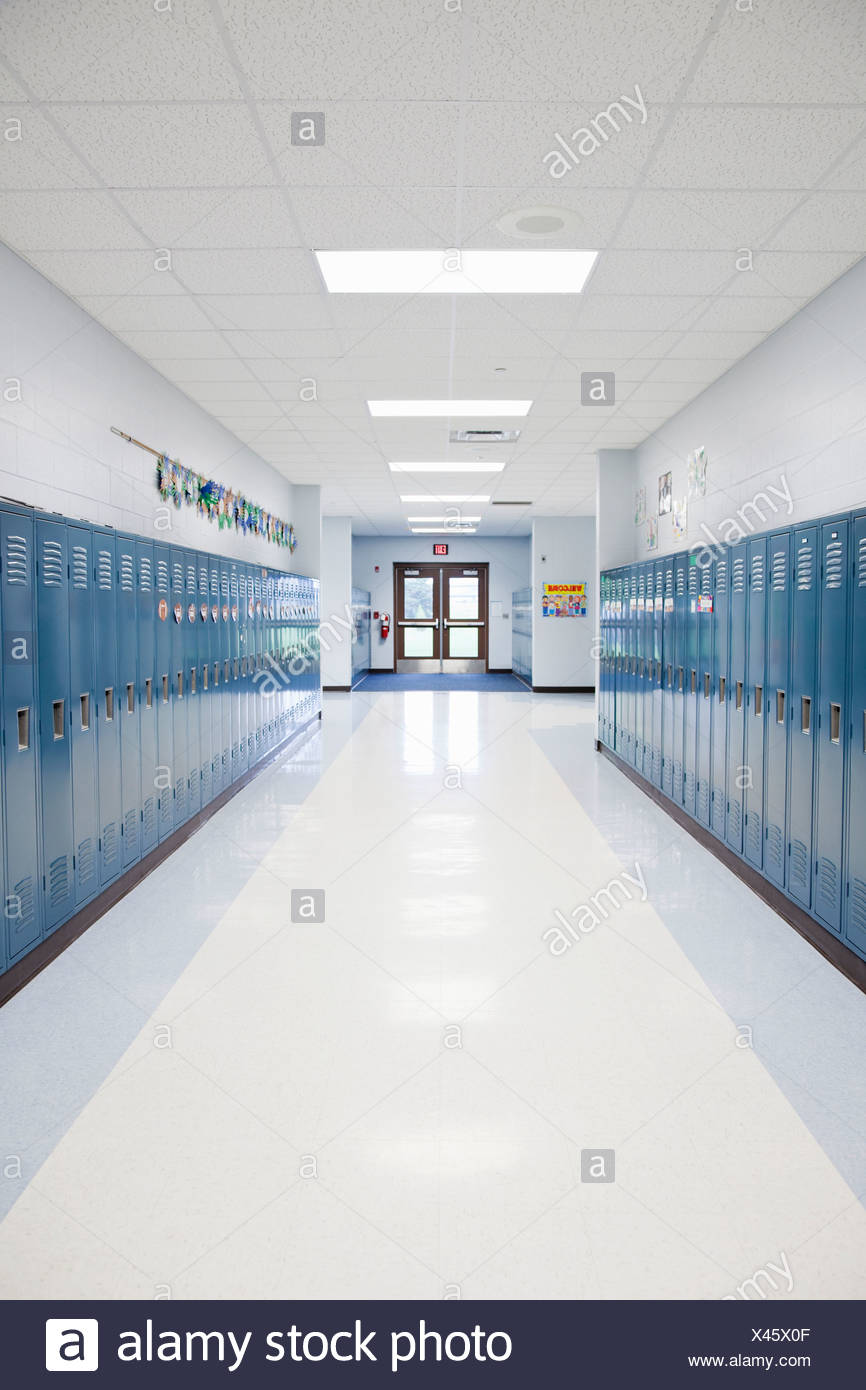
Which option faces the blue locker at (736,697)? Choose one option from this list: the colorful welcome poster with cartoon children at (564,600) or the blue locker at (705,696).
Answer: the colorful welcome poster with cartoon children

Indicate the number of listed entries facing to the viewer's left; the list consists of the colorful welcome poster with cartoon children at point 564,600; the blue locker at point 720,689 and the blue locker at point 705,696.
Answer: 2

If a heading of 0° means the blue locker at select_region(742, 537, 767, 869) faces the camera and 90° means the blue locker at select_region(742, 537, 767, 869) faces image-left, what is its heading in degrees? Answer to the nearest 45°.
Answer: approximately 90°

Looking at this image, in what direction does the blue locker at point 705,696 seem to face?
to the viewer's left

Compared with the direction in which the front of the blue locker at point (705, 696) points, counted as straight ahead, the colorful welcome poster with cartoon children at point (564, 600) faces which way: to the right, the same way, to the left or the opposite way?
to the left

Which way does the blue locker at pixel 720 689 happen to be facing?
to the viewer's left

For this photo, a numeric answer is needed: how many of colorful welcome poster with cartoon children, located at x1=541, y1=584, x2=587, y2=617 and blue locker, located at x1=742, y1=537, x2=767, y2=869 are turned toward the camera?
1

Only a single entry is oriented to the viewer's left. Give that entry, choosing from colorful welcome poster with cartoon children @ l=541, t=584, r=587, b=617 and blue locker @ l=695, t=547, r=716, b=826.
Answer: the blue locker

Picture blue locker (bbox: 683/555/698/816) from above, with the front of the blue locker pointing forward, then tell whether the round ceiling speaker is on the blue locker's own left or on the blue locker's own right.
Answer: on the blue locker's own left

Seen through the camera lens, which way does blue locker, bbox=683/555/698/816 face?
facing to the left of the viewer

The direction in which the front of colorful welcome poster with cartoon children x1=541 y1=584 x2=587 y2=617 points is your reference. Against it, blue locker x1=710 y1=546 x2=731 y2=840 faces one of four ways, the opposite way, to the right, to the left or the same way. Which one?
to the right

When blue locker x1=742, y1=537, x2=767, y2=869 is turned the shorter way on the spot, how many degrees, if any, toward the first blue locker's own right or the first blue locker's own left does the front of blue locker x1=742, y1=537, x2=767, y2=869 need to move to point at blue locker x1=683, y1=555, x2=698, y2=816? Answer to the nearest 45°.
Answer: approximately 90° to the first blue locker's own right
